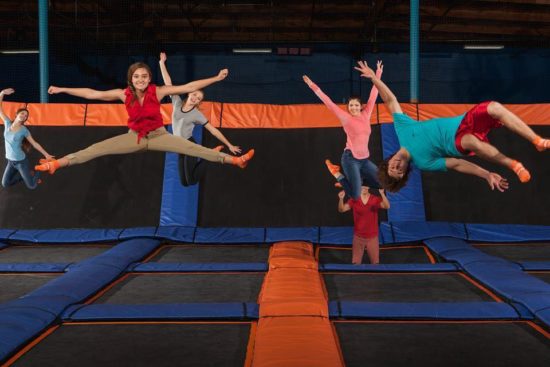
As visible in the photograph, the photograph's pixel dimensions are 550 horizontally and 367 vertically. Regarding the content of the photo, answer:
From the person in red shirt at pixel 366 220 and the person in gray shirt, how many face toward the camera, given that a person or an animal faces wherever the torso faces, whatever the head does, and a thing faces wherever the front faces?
2

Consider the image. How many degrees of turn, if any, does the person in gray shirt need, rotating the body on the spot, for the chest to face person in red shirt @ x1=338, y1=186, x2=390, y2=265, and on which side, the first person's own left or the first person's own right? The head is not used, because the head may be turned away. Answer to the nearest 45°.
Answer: approximately 45° to the first person's own left

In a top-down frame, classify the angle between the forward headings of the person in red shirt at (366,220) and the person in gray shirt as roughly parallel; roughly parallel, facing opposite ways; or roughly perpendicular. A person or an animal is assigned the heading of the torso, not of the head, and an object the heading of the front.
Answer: roughly parallel

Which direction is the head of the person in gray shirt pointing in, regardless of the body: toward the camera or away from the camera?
toward the camera

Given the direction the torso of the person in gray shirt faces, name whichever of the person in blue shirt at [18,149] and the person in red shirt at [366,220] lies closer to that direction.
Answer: the person in red shirt

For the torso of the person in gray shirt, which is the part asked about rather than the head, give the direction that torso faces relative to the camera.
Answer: toward the camera

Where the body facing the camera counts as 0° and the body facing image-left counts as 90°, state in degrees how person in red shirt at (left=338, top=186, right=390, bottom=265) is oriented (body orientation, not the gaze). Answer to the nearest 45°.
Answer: approximately 0°

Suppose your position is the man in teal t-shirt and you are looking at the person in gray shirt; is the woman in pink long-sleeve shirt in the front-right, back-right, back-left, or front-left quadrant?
front-right

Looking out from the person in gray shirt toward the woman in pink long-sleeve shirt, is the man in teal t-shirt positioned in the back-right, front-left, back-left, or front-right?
front-right
